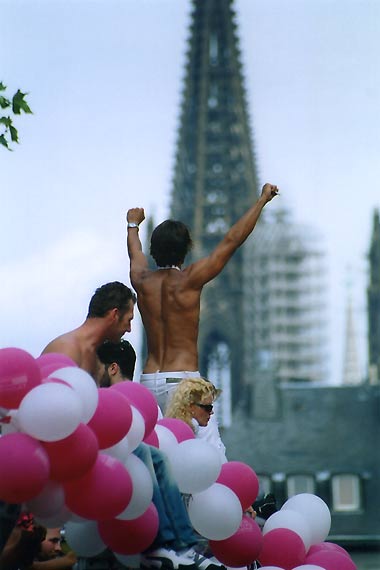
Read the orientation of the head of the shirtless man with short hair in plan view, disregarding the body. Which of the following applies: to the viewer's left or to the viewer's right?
to the viewer's right

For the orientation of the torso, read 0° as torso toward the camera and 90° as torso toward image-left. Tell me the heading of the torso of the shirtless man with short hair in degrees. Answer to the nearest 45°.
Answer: approximately 270°

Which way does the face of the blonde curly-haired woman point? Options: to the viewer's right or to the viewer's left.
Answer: to the viewer's right

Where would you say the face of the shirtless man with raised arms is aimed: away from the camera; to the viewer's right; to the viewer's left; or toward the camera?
away from the camera
